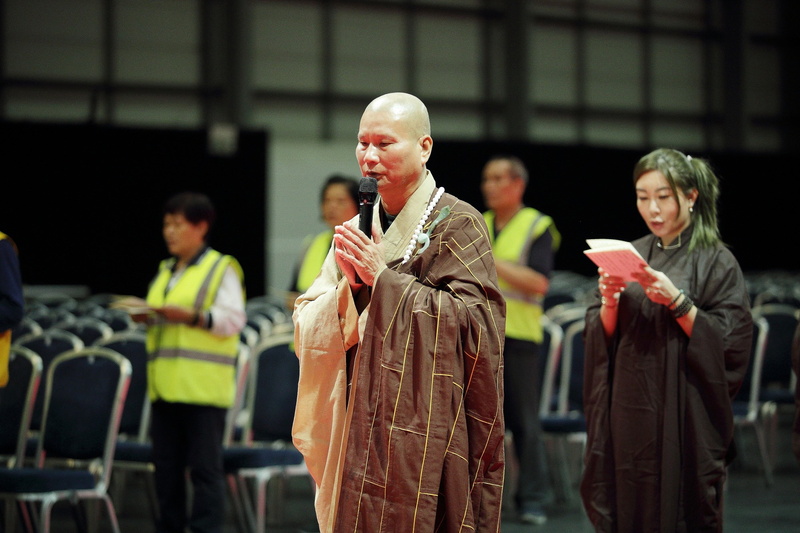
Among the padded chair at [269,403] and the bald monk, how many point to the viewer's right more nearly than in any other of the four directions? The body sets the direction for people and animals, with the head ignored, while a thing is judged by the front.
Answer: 0

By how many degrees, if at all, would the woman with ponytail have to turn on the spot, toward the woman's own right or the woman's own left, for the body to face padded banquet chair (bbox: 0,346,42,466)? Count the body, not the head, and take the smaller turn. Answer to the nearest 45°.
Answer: approximately 45° to the woman's own right

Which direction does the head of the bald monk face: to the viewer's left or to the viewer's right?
to the viewer's left

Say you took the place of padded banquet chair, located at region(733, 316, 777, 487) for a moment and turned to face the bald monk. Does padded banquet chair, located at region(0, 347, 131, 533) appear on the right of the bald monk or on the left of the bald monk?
right

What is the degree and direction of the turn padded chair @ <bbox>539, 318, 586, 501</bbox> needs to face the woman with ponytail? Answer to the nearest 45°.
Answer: approximately 45° to its left

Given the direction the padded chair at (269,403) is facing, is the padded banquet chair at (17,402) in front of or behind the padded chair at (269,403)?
in front
